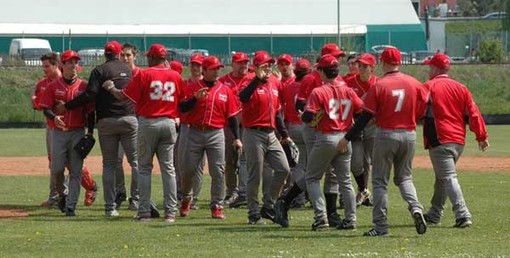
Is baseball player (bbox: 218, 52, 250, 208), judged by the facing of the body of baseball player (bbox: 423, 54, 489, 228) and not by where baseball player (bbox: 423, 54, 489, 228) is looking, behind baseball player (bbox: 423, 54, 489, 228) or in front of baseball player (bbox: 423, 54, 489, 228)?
in front

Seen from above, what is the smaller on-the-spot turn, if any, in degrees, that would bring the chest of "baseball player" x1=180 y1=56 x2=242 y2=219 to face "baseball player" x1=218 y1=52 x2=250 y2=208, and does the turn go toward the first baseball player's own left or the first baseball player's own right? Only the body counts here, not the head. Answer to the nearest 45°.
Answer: approximately 180°

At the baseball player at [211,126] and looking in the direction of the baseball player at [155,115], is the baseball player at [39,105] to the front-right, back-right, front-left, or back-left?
front-right

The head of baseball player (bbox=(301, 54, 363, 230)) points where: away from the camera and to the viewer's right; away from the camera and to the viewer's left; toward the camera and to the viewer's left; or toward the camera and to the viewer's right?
away from the camera and to the viewer's left

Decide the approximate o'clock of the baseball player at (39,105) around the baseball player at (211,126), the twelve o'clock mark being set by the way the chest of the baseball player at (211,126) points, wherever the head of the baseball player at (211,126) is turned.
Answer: the baseball player at (39,105) is roughly at 4 o'clock from the baseball player at (211,126).

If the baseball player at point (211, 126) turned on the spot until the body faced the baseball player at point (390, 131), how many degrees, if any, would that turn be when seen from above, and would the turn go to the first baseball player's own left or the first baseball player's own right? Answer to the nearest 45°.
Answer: approximately 45° to the first baseball player's own left

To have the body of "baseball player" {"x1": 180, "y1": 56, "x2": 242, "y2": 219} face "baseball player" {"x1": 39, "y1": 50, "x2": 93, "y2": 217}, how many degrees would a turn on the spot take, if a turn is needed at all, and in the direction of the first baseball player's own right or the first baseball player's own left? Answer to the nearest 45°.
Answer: approximately 90° to the first baseball player's own right

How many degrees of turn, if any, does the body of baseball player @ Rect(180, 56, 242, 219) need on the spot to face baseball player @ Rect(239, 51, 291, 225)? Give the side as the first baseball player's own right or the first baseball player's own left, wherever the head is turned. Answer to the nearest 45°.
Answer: approximately 45° to the first baseball player's own left

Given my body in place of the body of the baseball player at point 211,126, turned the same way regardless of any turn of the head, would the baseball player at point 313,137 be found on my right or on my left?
on my left

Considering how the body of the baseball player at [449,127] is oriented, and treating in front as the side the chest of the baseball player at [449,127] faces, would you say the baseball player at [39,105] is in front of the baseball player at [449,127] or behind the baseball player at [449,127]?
in front

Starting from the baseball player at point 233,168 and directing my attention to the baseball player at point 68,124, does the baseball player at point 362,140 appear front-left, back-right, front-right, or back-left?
back-left

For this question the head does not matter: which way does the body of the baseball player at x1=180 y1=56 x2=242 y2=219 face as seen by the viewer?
toward the camera
